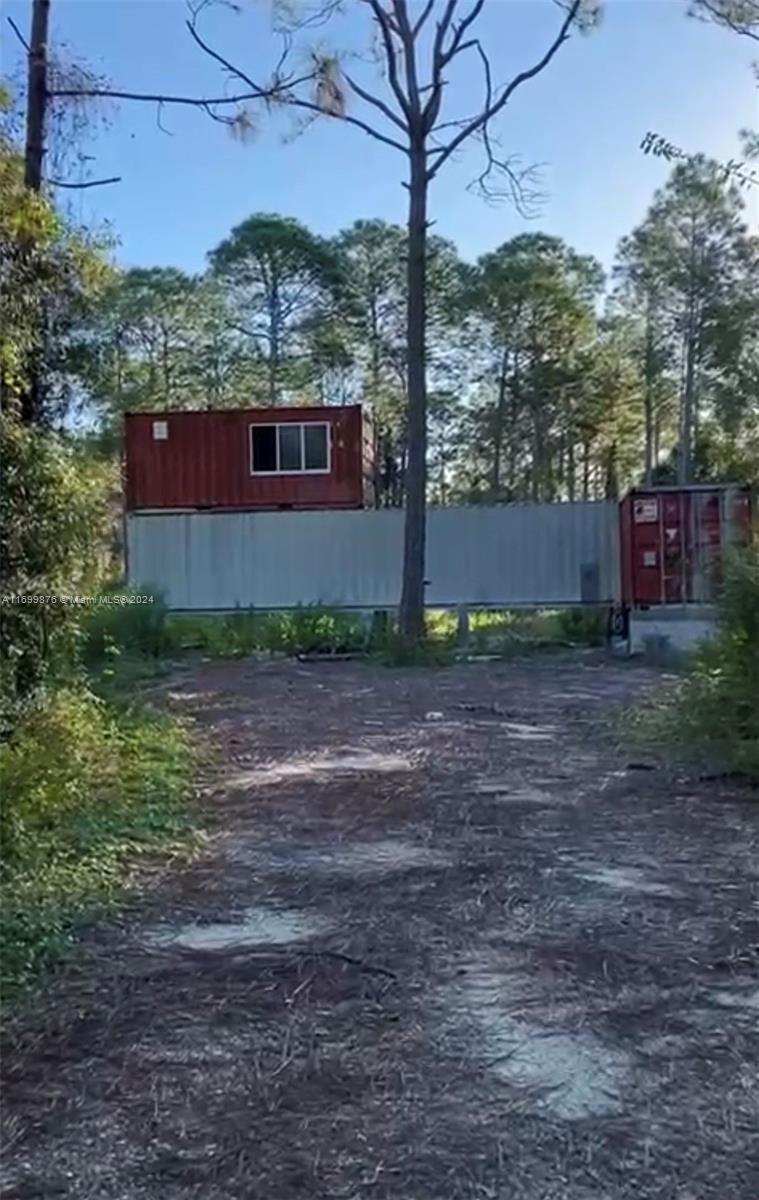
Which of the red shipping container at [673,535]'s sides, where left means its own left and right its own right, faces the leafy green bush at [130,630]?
right

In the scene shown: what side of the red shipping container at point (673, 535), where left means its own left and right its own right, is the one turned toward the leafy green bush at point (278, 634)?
right

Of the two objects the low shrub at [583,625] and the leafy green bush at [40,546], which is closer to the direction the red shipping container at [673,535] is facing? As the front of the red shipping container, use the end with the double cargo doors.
the leafy green bush

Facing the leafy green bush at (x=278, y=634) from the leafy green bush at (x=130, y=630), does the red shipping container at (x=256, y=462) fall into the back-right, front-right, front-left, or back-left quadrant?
front-left

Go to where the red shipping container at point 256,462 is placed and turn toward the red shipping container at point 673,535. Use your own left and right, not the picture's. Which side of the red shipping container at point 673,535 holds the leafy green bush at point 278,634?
right

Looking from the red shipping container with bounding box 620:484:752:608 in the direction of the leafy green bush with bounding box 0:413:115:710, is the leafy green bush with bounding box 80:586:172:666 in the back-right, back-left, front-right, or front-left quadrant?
front-right

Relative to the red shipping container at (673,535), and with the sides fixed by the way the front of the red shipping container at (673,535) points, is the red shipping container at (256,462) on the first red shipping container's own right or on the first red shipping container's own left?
on the first red shipping container's own right

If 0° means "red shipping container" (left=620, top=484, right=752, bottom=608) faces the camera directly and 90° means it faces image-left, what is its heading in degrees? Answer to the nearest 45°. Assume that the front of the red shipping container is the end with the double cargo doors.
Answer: approximately 0°
